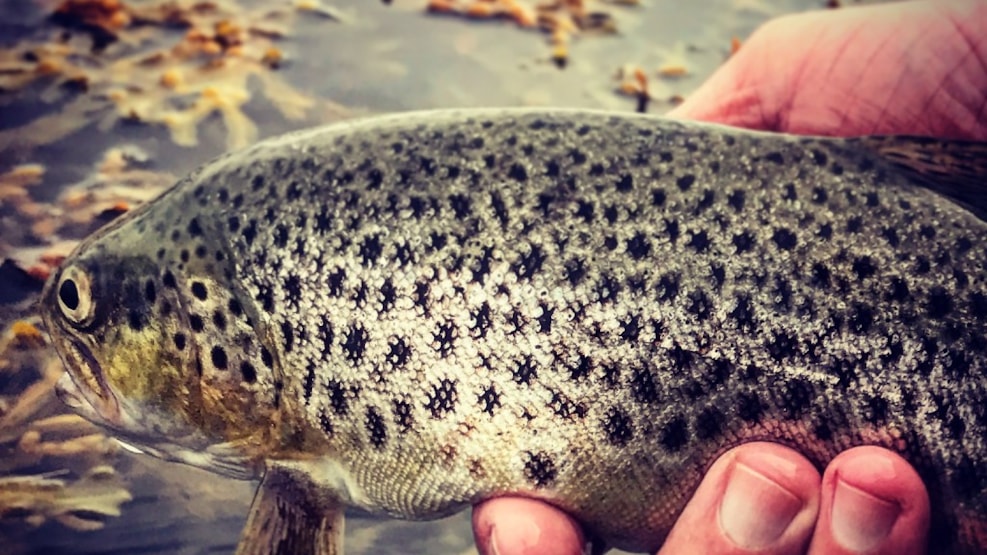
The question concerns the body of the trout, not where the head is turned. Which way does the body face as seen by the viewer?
to the viewer's left
